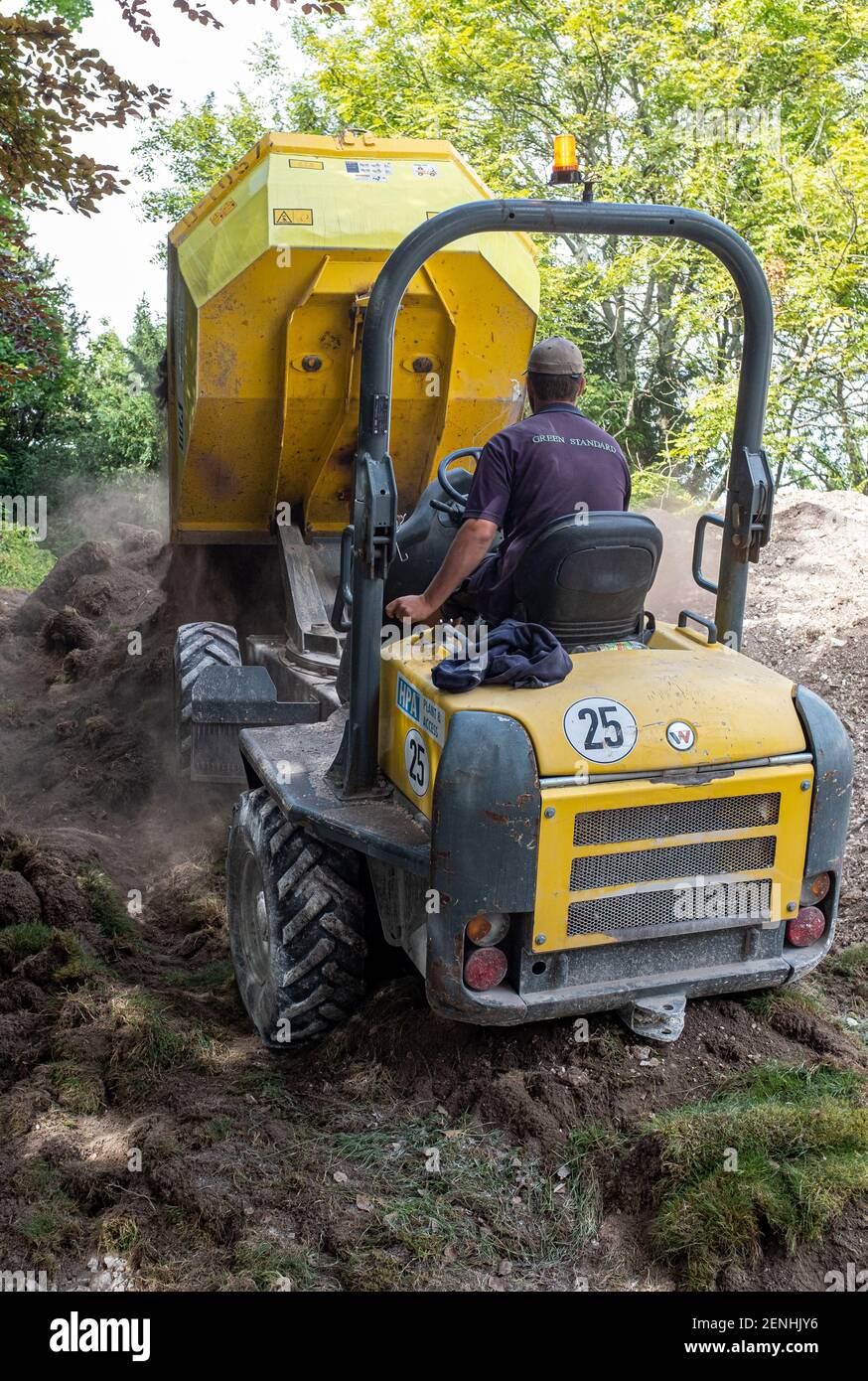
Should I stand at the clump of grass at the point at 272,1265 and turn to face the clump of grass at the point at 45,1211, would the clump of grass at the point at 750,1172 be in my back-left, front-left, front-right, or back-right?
back-right

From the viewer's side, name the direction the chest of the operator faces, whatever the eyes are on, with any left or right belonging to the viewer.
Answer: facing away from the viewer and to the left of the viewer

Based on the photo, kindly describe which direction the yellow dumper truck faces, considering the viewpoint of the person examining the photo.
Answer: facing away from the viewer and to the left of the viewer

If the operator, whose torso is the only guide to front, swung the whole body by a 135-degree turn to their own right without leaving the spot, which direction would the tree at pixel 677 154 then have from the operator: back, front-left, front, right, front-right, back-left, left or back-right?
left

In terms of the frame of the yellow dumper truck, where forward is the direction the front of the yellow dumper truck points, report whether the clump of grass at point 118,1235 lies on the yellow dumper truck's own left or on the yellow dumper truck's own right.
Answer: on the yellow dumper truck's own left
